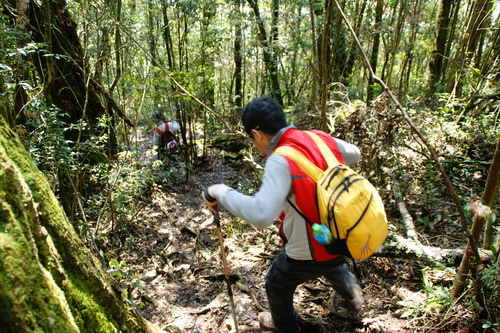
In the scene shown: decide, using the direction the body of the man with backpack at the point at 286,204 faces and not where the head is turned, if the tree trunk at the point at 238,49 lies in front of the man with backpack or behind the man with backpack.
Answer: in front

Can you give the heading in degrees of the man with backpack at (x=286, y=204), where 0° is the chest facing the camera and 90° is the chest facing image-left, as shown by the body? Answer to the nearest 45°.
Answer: approximately 135°

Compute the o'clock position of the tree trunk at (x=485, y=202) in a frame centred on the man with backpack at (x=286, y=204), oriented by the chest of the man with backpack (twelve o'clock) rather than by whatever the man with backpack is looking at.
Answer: The tree trunk is roughly at 4 o'clock from the man with backpack.

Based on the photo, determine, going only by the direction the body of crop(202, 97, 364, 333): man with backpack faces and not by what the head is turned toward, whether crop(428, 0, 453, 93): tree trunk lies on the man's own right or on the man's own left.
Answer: on the man's own right

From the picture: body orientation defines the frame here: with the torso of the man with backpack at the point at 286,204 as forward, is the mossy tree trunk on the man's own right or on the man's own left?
on the man's own left

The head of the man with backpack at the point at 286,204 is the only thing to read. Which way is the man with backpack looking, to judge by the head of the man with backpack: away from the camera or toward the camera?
away from the camera

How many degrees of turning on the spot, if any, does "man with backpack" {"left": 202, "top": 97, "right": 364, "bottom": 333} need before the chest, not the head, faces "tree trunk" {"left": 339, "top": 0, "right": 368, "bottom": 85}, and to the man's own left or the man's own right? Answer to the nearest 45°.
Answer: approximately 45° to the man's own right
